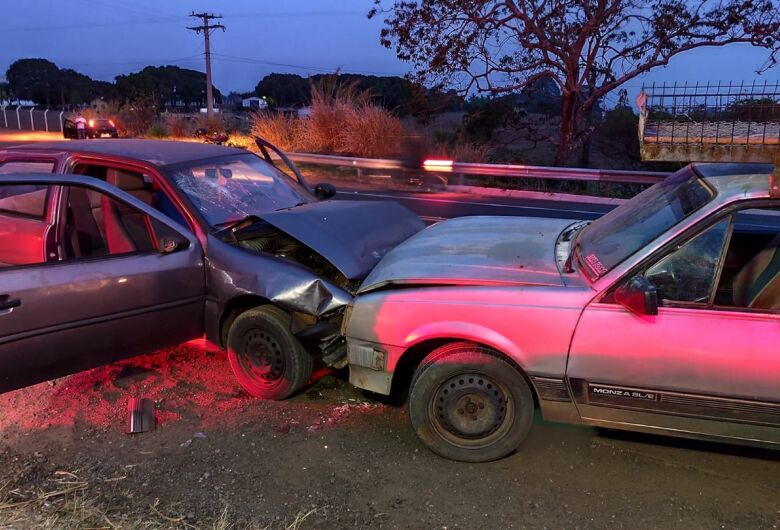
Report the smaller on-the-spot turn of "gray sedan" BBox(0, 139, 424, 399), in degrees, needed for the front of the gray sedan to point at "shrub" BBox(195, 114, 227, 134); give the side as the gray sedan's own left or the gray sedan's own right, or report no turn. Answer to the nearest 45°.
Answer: approximately 135° to the gray sedan's own left

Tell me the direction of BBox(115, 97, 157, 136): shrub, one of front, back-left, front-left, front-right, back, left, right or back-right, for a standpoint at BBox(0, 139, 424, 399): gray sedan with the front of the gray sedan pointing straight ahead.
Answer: back-left

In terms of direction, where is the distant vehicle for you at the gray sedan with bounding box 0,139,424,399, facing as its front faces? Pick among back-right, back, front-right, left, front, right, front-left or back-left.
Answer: back-left

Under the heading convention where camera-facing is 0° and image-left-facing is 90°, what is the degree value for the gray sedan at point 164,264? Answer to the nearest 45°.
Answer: approximately 315°

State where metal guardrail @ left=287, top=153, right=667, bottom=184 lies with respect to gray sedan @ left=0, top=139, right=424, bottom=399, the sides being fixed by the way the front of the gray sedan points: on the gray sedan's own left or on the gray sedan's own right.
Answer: on the gray sedan's own left

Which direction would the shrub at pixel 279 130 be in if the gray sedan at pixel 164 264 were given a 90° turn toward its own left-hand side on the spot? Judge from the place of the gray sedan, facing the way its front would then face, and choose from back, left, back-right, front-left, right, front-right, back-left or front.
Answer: front-left
